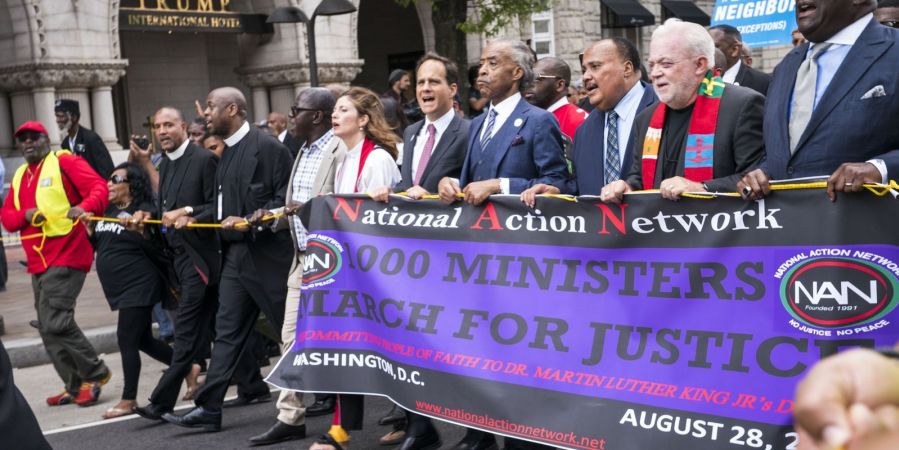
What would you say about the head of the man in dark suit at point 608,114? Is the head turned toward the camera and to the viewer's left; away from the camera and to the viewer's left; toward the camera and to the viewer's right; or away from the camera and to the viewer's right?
toward the camera and to the viewer's left

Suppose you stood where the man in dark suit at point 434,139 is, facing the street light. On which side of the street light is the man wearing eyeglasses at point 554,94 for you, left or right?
right

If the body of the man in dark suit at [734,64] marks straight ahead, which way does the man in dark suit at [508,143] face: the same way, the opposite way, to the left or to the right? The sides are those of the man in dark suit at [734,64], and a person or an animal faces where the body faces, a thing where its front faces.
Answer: the same way

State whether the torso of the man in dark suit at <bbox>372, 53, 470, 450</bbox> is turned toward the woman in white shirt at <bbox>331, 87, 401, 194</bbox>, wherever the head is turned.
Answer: no

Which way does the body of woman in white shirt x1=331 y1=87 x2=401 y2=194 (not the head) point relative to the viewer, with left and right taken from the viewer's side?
facing the viewer and to the left of the viewer

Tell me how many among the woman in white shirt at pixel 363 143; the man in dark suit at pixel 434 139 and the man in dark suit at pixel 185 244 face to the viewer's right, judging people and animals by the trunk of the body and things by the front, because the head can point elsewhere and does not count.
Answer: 0

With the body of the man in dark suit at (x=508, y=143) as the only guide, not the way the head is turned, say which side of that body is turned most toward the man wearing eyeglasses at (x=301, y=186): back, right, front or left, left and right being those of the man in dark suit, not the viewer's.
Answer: right

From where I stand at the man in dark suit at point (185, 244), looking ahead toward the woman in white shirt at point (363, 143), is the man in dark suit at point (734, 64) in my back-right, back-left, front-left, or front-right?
front-left

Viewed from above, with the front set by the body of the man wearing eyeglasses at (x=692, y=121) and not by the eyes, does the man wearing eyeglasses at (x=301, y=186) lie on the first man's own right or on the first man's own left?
on the first man's own right

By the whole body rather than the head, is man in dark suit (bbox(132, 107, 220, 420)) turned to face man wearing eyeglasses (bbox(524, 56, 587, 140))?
no

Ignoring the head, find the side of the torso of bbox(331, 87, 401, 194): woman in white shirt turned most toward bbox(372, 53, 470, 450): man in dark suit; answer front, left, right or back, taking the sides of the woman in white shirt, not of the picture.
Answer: left

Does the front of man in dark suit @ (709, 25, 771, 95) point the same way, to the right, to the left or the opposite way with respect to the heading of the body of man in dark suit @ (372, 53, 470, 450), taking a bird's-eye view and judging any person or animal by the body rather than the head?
the same way
